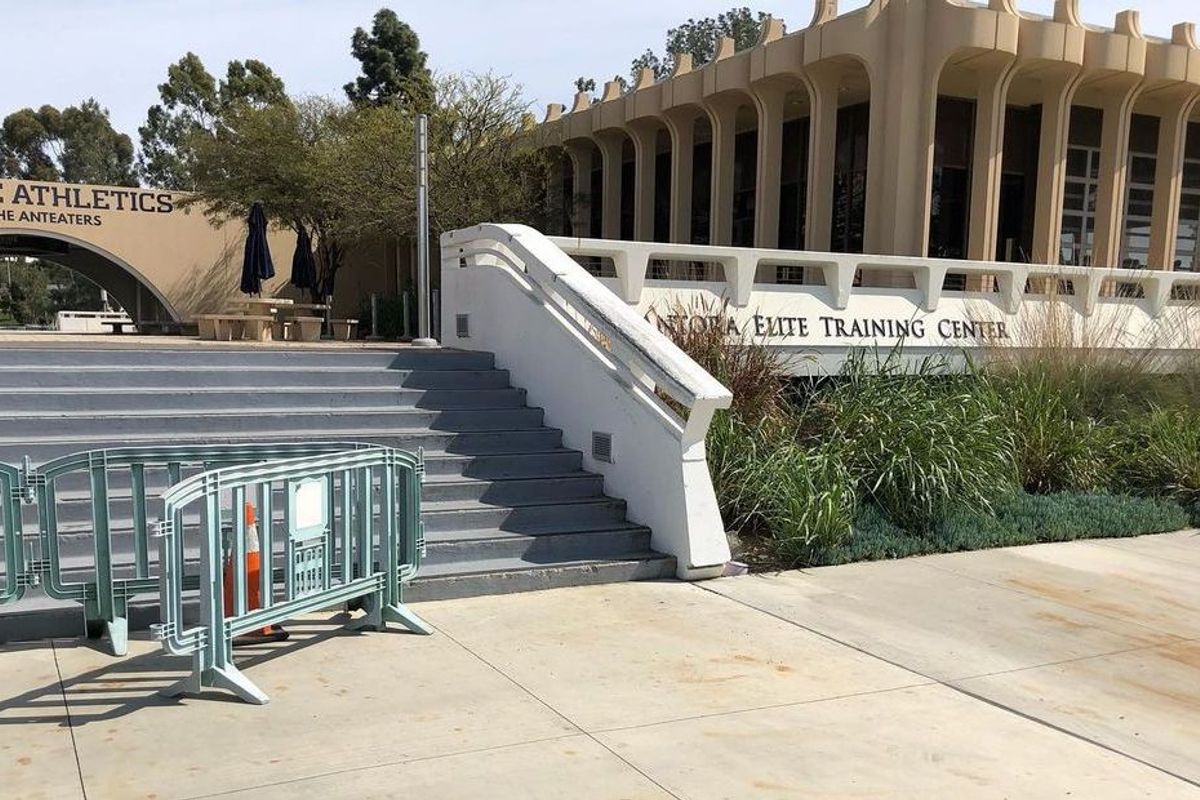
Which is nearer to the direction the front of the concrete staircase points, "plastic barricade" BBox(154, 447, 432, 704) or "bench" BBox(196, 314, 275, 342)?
the plastic barricade

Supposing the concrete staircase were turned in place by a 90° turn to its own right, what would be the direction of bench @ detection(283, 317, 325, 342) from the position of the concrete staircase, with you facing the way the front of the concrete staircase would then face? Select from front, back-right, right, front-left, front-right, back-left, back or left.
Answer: right

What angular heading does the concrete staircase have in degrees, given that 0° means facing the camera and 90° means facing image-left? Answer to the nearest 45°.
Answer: approximately 0°

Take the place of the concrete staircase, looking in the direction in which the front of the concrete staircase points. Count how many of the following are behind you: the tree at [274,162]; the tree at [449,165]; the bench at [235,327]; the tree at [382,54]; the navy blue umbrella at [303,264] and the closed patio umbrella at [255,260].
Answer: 6

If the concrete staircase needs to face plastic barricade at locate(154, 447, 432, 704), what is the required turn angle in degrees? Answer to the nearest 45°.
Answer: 0° — it already faces it

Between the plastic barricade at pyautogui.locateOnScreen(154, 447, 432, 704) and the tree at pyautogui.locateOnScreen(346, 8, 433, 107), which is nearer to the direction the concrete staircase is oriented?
the plastic barricade

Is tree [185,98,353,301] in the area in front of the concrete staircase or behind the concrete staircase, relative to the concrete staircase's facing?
behind

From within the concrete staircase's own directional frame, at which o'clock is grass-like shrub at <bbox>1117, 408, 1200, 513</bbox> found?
The grass-like shrub is roughly at 9 o'clock from the concrete staircase.

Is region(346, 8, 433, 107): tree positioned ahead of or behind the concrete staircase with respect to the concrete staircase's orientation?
behind

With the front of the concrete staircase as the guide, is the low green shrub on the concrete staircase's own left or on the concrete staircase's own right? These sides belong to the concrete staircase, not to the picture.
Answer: on the concrete staircase's own left

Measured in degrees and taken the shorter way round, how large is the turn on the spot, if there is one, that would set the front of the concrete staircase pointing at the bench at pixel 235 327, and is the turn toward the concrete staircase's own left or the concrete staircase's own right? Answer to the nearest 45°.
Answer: approximately 180°

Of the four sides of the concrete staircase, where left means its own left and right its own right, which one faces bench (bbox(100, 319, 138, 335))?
back

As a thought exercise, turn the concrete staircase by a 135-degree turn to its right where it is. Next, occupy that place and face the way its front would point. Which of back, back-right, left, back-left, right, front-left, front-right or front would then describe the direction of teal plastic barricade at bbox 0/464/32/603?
left

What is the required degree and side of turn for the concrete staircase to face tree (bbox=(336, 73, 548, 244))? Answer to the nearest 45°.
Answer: approximately 180°

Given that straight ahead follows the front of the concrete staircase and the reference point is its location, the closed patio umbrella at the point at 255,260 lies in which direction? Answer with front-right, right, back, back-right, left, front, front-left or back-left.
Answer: back
